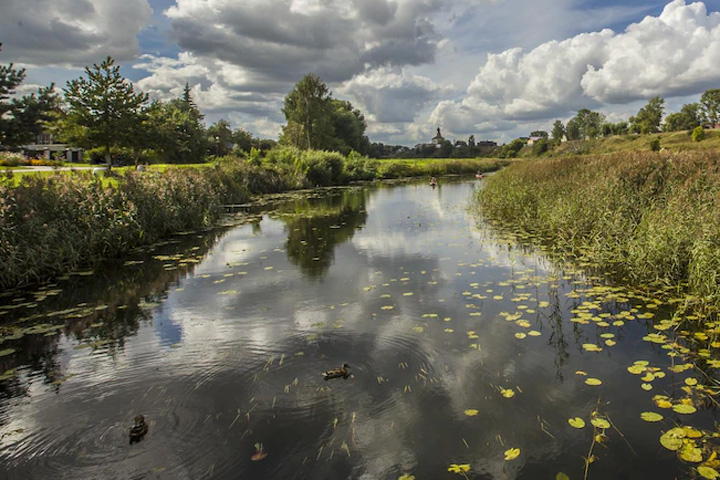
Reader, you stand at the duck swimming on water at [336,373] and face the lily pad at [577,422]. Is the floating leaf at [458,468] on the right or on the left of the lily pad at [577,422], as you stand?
right

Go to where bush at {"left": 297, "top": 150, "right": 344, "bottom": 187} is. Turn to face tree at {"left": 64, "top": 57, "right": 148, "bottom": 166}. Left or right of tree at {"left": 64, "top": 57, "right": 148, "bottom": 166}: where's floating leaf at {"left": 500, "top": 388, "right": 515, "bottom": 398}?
left

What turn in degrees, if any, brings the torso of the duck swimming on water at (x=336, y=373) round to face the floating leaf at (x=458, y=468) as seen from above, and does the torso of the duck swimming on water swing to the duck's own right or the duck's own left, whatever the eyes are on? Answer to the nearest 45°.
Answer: approximately 45° to the duck's own right

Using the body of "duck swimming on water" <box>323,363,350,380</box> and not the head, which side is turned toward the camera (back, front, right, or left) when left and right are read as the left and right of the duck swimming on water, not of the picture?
right

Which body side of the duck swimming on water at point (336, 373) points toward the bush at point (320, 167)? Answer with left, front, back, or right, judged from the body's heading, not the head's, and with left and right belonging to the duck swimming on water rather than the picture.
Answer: left

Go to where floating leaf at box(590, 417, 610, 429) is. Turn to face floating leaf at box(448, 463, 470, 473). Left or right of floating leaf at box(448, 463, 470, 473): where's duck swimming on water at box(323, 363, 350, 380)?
right

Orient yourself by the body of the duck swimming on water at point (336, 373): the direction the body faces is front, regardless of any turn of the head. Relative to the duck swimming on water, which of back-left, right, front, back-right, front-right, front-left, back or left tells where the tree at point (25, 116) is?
back-left

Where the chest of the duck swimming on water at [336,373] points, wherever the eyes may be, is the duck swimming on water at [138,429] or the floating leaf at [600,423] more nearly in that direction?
the floating leaf

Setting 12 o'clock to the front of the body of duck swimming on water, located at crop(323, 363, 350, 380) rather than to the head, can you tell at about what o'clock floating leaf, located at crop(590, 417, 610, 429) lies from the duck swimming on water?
The floating leaf is roughly at 1 o'clock from the duck swimming on water.

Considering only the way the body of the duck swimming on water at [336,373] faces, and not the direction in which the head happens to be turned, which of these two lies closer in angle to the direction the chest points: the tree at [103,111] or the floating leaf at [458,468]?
the floating leaf

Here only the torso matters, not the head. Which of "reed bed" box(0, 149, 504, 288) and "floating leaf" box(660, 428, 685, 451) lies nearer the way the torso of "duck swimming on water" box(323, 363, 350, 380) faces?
the floating leaf
